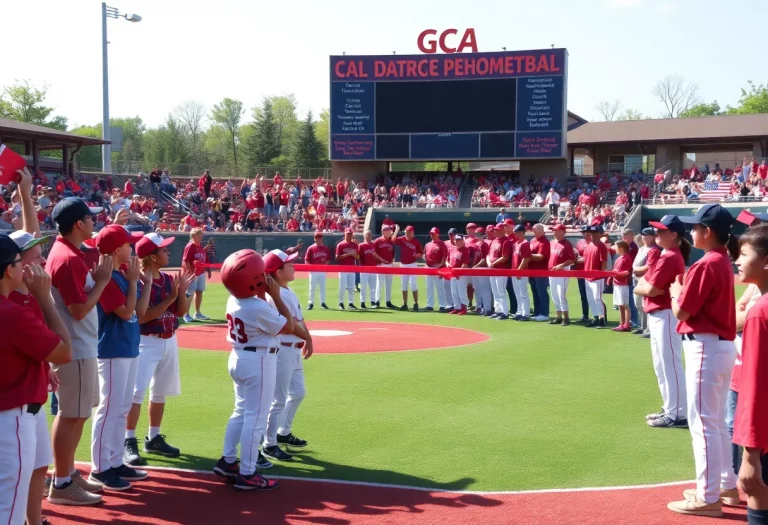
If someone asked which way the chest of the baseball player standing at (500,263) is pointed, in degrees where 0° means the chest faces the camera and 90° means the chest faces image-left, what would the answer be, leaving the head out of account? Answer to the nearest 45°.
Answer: approximately 45°

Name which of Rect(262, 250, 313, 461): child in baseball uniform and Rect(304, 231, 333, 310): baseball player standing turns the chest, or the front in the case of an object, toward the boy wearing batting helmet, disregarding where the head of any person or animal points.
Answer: the baseball player standing

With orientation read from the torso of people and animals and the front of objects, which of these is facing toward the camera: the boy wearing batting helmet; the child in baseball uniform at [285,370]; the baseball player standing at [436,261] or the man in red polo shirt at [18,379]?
the baseball player standing

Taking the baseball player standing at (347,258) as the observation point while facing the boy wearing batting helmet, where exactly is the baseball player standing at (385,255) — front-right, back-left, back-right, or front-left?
back-left

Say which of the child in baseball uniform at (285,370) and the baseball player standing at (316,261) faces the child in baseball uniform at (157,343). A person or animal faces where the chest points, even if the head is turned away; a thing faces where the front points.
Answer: the baseball player standing

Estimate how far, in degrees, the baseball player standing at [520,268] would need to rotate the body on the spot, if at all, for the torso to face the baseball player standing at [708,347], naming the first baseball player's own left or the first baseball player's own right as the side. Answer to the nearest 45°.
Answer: approximately 45° to the first baseball player's own left

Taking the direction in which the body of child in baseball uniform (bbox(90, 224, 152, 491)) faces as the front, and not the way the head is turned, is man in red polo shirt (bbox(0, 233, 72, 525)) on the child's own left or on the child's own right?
on the child's own right

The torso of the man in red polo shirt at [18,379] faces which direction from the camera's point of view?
to the viewer's right

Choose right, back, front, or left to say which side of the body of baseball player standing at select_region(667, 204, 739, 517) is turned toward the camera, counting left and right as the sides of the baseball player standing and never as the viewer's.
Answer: left

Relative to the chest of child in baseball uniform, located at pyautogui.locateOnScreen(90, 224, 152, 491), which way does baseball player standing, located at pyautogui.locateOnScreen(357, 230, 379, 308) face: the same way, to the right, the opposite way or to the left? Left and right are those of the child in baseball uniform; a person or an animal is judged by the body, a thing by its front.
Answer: to the right

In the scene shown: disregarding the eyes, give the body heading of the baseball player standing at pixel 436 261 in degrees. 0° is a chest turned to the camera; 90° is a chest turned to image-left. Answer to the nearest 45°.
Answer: approximately 0°

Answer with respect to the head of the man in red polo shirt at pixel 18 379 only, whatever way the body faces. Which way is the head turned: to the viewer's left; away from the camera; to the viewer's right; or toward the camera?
to the viewer's right
